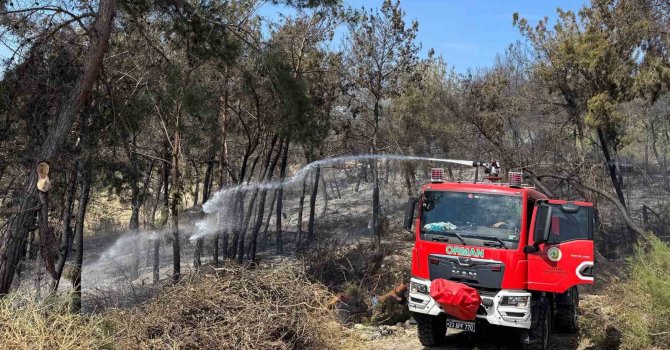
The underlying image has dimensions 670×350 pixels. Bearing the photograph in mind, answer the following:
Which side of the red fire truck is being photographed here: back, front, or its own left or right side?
front

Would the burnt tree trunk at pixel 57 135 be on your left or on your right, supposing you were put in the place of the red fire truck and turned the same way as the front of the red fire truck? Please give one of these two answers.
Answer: on your right

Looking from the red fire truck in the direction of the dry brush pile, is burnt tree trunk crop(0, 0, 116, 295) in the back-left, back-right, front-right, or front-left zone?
front-right

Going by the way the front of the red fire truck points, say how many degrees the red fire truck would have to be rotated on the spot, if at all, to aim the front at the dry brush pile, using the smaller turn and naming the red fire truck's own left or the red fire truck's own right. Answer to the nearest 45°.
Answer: approximately 45° to the red fire truck's own right

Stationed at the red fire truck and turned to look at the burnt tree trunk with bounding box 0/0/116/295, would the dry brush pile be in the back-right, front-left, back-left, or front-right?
front-left
